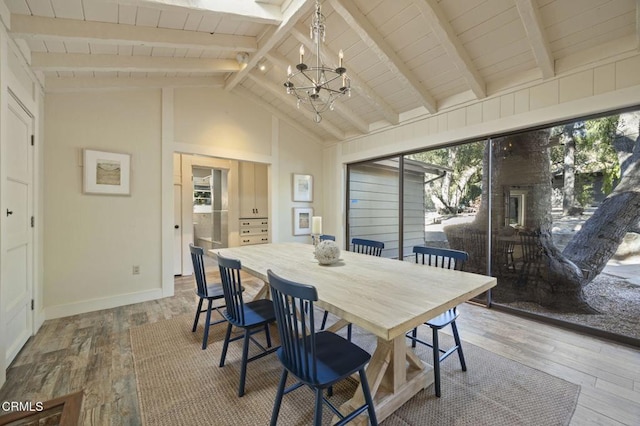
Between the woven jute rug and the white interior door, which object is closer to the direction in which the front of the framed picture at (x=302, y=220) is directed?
the woven jute rug

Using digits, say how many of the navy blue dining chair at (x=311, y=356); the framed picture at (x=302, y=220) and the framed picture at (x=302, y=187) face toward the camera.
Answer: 2

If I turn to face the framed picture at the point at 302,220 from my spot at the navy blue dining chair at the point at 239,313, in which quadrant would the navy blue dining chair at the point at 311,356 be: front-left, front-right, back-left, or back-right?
back-right

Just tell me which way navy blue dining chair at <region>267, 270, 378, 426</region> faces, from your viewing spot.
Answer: facing away from the viewer and to the right of the viewer

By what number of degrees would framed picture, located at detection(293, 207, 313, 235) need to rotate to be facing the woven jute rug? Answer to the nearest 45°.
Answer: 0° — it already faces it

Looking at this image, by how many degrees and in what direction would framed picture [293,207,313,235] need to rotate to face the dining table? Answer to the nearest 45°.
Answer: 0° — it already faces it

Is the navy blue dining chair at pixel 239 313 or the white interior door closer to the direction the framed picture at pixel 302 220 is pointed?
the navy blue dining chair

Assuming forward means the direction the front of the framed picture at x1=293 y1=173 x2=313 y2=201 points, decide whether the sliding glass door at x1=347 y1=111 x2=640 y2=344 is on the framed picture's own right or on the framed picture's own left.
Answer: on the framed picture's own left

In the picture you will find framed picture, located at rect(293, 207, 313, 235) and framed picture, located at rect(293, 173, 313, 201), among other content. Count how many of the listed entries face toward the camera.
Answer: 2
